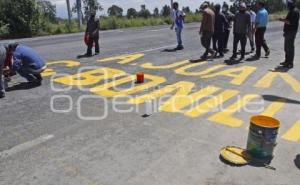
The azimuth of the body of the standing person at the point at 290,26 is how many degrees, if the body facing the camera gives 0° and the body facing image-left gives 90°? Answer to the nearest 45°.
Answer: approximately 90°
